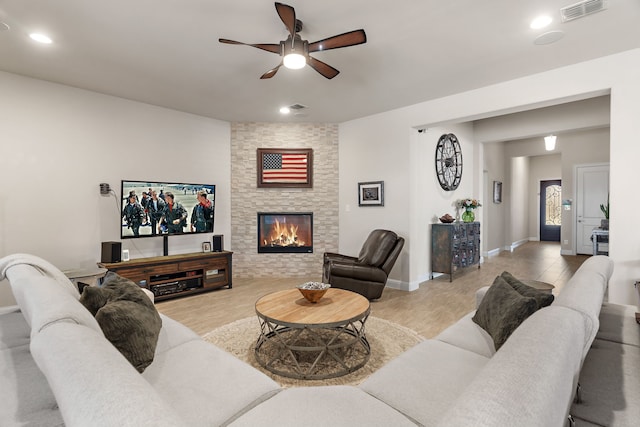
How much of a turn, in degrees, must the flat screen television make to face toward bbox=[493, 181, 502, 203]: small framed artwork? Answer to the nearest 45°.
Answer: approximately 45° to its left

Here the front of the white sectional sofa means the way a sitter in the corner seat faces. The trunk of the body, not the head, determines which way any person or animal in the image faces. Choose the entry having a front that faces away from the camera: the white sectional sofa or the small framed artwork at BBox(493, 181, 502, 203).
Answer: the white sectional sofa

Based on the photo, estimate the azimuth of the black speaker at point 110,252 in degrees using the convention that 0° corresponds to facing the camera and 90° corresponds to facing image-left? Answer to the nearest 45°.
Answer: approximately 315°

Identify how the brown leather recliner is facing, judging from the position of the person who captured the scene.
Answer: facing to the left of the viewer

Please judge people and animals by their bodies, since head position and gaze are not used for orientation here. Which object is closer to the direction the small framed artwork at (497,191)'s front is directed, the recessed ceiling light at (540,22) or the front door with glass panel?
the recessed ceiling light

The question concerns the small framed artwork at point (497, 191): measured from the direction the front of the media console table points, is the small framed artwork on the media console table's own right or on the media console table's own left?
on the media console table's own left

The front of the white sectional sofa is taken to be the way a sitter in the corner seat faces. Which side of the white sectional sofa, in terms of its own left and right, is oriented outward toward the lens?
back

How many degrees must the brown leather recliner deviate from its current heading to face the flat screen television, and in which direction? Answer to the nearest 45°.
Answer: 0° — it already faces it
